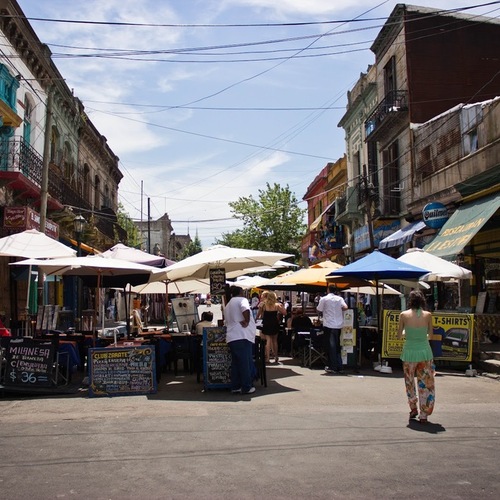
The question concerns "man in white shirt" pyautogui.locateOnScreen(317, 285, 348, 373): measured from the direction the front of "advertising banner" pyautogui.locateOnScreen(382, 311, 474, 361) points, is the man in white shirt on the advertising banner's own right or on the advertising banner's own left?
on the advertising banner's own right

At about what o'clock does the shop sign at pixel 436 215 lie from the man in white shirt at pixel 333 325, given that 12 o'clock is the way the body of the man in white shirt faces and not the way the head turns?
The shop sign is roughly at 1 o'clock from the man in white shirt.

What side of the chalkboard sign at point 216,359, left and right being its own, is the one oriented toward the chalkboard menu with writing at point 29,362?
right

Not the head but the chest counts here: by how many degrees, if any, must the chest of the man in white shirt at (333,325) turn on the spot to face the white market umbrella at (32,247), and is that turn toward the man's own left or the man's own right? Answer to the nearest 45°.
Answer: approximately 90° to the man's own left

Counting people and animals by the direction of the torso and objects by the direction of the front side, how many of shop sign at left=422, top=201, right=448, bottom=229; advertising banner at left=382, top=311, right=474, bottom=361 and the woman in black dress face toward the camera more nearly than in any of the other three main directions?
2

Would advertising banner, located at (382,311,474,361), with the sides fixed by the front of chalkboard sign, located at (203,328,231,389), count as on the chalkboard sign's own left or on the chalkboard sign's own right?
on the chalkboard sign's own left

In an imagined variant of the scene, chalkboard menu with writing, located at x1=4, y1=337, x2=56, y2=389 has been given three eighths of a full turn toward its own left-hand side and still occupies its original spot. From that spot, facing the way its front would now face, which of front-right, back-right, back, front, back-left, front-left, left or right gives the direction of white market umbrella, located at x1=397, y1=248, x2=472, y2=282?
front-right

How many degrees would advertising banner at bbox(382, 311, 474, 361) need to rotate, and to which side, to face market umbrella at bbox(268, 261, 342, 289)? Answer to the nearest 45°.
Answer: approximately 135° to its right

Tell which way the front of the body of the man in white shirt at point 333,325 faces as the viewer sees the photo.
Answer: away from the camera

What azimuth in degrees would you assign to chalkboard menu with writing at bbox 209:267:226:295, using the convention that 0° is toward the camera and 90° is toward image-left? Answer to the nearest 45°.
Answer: approximately 0°
